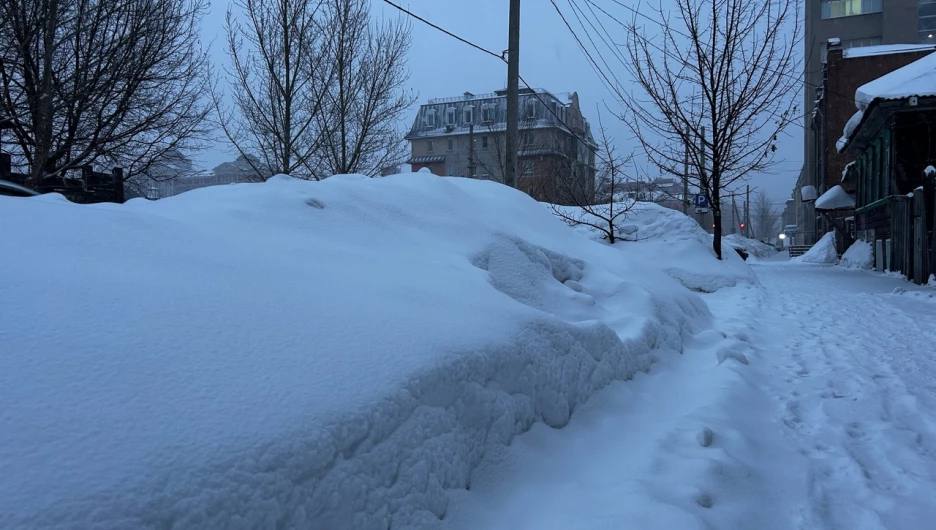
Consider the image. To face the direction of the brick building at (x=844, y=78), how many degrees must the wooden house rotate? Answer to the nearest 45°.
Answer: approximately 90° to its right

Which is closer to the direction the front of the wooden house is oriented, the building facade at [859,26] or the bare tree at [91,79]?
the bare tree

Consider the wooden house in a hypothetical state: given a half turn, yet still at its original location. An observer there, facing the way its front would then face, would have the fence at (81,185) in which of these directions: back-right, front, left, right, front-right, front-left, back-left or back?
back-right

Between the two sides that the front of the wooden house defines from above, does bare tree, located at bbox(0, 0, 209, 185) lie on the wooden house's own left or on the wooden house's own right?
on the wooden house's own left

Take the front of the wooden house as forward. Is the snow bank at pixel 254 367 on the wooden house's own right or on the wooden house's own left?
on the wooden house's own left

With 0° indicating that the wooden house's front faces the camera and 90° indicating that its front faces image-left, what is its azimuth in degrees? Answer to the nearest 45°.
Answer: approximately 90°

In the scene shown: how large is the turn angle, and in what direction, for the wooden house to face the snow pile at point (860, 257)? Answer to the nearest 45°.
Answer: approximately 90° to its right

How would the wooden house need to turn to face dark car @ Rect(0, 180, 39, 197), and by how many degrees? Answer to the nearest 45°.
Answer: approximately 45° to its left

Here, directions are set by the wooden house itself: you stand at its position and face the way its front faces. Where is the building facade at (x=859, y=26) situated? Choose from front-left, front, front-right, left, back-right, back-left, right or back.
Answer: right
